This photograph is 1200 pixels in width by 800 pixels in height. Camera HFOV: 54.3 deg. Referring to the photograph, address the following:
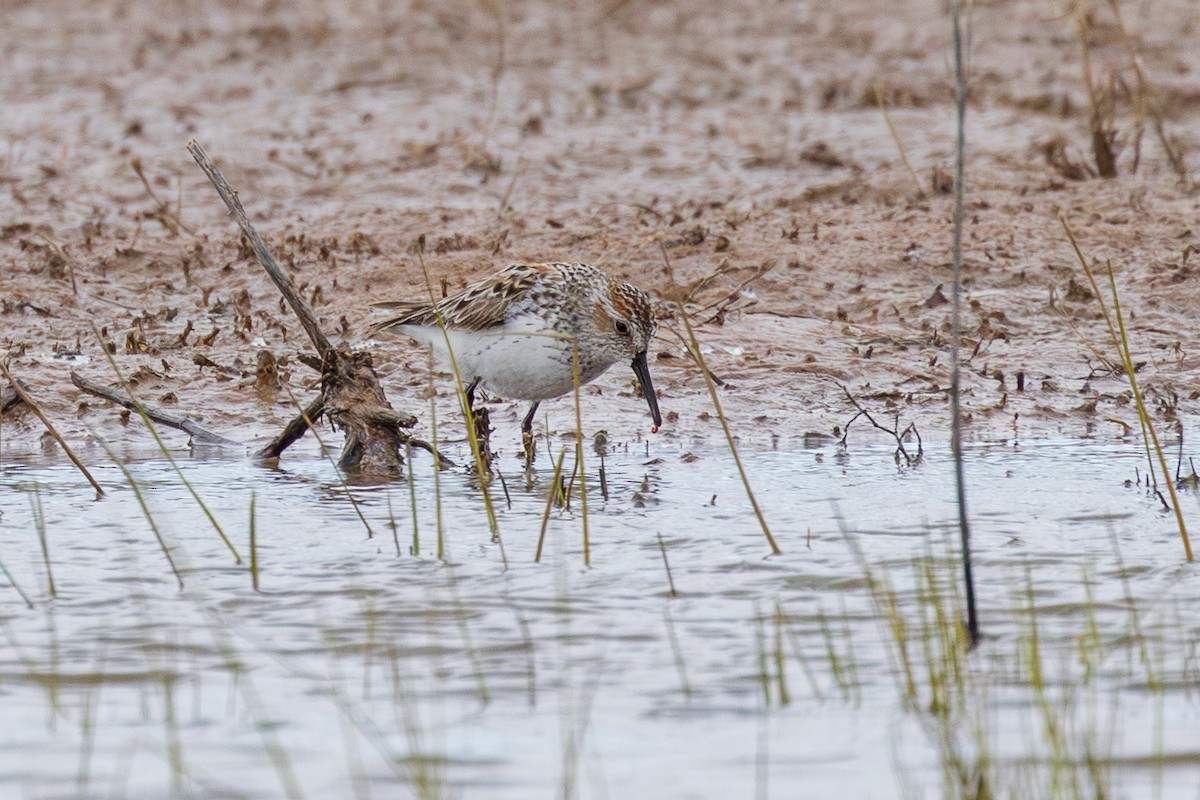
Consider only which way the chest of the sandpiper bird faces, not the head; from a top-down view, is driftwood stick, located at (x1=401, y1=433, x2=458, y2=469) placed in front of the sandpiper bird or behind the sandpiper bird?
behind

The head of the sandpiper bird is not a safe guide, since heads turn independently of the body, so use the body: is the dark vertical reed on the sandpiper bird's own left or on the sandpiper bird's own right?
on the sandpiper bird's own right

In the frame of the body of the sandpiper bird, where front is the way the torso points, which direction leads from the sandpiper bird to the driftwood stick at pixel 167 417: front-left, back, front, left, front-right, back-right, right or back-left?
back

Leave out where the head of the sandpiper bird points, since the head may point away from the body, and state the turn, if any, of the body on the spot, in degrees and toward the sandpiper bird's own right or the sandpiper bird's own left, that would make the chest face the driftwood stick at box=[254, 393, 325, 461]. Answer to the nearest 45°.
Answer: approximately 180°

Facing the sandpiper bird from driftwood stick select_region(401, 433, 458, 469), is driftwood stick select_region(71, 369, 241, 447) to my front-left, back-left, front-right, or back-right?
back-left

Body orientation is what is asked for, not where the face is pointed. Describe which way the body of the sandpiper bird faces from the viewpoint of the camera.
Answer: to the viewer's right

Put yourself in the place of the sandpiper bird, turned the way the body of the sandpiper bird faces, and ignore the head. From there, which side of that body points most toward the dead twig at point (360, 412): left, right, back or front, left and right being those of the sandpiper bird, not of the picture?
back
